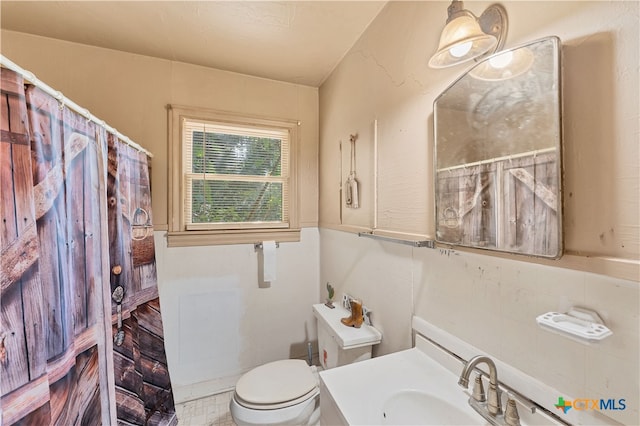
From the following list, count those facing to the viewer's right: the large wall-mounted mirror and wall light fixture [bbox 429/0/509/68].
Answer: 0

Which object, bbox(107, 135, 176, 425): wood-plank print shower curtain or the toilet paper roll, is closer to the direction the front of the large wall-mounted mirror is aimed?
the wood-plank print shower curtain

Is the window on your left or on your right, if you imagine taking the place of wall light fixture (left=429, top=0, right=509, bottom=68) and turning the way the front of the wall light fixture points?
on your right

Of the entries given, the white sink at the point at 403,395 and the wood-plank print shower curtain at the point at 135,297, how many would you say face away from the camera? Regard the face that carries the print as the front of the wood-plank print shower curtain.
0

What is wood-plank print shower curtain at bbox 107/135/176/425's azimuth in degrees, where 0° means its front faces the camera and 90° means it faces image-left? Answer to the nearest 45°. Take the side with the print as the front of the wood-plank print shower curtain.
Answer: approximately 315°

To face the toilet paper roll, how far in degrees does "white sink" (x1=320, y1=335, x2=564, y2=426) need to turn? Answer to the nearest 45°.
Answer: approximately 90° to its right

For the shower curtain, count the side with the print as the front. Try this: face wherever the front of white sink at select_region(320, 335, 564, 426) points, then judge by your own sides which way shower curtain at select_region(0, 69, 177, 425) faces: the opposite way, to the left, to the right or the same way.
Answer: the opposite way

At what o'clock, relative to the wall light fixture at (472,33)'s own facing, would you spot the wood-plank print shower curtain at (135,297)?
The wood-plank print shower curtain is roughly at 1 o'clock from the wall light fixture.

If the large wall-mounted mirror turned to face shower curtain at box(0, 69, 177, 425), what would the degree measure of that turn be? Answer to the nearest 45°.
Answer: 0° — it already faces it

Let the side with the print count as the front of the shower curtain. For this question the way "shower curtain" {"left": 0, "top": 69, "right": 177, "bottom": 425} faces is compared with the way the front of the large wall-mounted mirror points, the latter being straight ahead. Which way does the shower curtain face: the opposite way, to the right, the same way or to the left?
the opposite way
